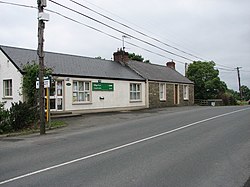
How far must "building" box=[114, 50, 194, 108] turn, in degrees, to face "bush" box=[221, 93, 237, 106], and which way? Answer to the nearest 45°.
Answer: approximately 90° to its left

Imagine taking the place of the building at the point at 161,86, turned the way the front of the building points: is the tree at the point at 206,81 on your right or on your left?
on your left

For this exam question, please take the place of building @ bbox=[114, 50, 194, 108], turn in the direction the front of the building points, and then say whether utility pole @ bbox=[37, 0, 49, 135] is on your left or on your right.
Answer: on your right

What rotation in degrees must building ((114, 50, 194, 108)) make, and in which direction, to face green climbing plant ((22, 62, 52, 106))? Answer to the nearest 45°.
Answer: approximately 90° to its right

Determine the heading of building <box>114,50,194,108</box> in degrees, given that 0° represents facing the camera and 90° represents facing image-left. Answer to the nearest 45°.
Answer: approximately 315°

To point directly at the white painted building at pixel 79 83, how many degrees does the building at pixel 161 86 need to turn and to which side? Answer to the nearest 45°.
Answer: approximately 90° to its right
